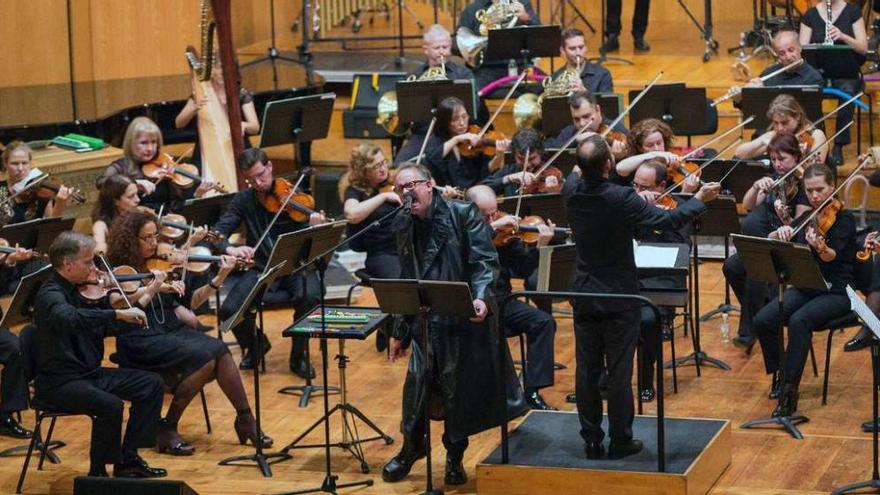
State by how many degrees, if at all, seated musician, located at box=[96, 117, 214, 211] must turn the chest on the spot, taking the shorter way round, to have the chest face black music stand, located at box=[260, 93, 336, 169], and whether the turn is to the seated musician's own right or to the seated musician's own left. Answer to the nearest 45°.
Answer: approximately 90° to the seated musician's own left

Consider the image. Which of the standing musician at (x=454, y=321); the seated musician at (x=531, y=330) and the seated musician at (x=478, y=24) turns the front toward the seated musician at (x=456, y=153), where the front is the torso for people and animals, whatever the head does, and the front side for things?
the seated musician at (x=478, y=24)

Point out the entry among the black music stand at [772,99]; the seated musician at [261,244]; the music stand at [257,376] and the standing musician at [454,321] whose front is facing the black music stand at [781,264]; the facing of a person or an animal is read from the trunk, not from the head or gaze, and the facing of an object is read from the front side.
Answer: the seated musician

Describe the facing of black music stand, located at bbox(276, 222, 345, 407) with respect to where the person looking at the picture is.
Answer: facing away from the viewer and to the left of the viewer

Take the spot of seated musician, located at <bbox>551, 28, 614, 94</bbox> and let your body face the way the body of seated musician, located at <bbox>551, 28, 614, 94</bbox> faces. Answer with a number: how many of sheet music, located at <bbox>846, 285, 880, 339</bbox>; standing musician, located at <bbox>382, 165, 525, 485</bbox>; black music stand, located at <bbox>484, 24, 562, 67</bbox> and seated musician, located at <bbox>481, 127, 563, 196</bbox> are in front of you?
3

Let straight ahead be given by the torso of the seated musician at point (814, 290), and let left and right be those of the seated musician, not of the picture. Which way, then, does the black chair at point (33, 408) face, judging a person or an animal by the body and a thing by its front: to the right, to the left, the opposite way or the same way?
the opposite way

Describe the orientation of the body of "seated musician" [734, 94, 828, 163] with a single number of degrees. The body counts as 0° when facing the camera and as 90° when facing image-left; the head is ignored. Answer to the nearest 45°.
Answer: approximately 45°

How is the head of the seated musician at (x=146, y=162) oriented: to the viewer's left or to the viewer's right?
to the viewer's right

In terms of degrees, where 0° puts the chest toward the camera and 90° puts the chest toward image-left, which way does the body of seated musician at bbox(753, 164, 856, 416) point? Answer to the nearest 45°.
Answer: approximately 45°

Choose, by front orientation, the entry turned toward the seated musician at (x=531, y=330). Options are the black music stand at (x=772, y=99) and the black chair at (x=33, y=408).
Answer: the black chair

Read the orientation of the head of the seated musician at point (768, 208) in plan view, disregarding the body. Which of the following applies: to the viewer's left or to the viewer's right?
to the viewer's left
